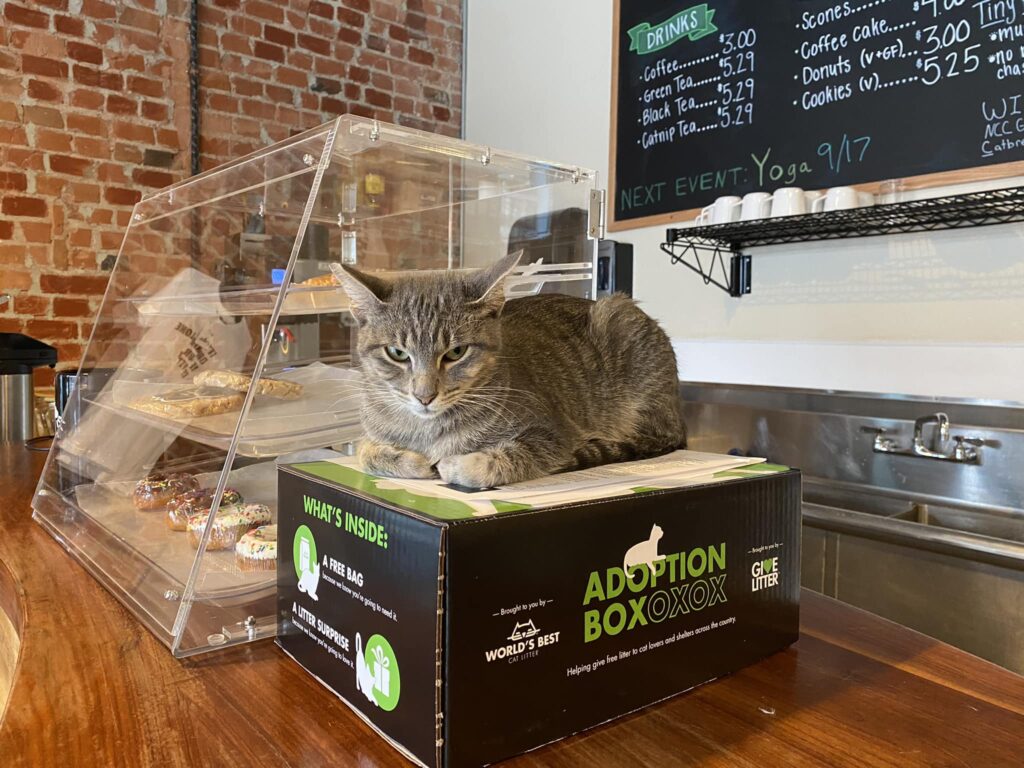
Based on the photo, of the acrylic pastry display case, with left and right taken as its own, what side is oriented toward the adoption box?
left

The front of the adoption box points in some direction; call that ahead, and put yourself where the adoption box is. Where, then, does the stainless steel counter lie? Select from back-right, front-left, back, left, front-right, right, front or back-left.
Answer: left

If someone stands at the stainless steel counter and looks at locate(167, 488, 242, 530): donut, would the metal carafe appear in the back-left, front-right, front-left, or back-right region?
front-right

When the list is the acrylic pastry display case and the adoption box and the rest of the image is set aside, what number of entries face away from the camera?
0

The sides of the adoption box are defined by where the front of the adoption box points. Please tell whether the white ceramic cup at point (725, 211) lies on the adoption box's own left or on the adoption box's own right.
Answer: on the adoption box's own left

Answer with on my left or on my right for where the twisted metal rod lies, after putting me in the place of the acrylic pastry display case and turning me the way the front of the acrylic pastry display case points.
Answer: on my right

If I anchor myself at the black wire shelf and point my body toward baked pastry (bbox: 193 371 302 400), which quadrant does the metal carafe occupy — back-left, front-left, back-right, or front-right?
front-right

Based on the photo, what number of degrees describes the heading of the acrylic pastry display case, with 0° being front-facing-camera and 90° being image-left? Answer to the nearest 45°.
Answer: approximately 45°

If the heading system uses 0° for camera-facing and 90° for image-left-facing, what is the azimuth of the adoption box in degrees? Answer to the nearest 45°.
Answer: approximately 315°

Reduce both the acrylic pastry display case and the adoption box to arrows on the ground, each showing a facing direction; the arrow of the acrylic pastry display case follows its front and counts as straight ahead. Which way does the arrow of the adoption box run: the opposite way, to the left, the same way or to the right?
to the left

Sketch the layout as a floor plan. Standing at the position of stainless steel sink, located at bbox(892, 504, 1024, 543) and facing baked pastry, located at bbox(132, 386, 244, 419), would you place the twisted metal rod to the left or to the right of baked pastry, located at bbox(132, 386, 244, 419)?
right

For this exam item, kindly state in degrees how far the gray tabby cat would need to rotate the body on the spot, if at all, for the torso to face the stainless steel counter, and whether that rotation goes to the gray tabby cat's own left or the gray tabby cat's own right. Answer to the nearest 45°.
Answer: approximately 180°
